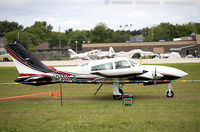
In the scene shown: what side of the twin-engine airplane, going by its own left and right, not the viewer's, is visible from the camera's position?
right
